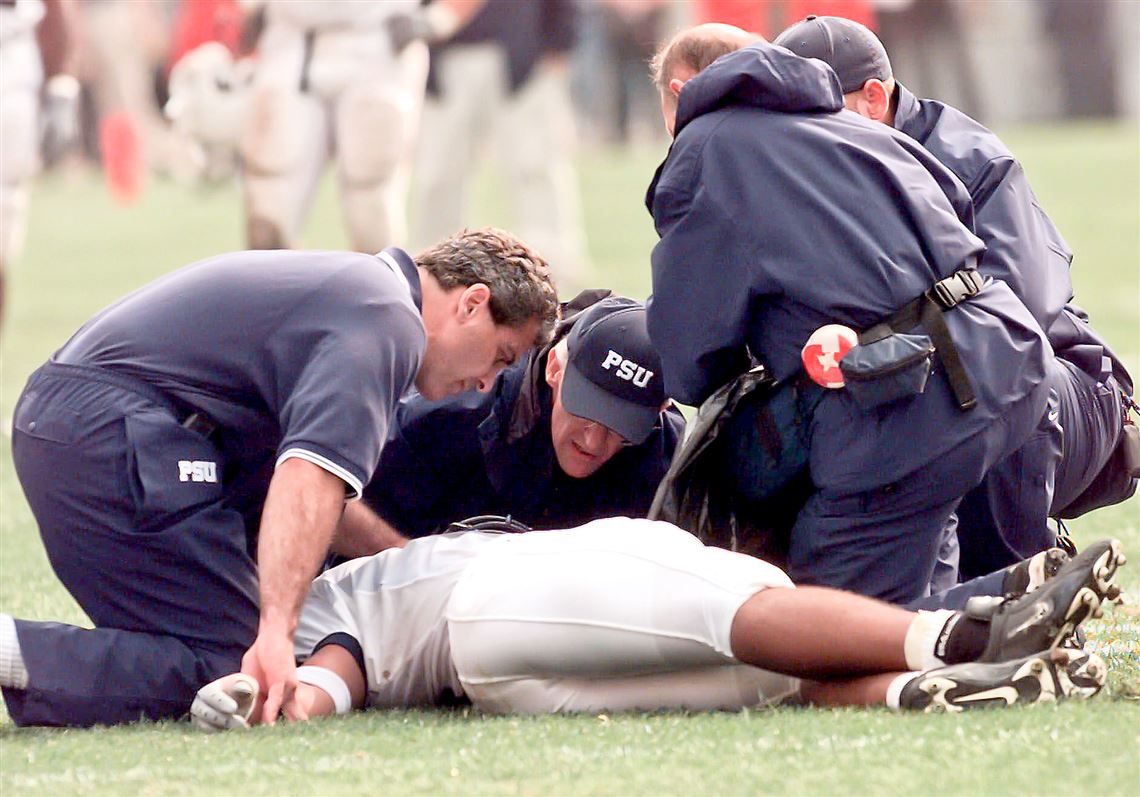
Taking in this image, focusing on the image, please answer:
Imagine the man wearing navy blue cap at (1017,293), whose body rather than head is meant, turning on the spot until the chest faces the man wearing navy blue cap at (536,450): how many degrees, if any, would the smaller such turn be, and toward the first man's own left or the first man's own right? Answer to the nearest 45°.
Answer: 0° — they already face them

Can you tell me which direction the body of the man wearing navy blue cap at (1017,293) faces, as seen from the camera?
to the viewer's left

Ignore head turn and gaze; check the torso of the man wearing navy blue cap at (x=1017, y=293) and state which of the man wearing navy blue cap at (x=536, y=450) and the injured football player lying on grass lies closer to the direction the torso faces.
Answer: the man wearing navy blue cap

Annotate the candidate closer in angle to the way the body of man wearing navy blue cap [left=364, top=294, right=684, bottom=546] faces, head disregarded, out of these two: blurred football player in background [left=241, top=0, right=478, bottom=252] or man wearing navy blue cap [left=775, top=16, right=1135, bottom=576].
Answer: the man wearing navy blue cap

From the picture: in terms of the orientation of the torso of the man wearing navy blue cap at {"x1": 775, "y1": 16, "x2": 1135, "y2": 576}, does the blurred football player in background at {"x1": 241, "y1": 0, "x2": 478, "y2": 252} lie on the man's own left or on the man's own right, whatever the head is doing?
on the man's own right

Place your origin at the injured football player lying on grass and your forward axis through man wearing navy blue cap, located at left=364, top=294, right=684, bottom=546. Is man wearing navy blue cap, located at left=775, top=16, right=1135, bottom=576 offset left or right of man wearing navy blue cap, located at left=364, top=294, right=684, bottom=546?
right

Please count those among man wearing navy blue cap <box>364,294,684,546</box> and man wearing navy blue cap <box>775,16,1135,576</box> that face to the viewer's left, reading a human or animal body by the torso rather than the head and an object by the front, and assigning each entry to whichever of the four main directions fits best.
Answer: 1

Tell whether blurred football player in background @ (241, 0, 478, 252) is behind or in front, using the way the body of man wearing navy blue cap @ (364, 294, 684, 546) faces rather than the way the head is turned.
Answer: behind

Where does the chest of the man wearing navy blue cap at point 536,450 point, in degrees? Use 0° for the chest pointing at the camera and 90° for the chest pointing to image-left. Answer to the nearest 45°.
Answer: approximately 315°
